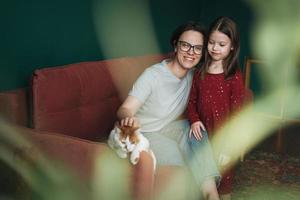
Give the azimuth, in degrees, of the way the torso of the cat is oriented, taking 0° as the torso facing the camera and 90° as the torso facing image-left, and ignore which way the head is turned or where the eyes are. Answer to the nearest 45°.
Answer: approximately 0°

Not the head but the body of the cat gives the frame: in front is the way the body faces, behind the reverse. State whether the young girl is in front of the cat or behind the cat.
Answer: behind
